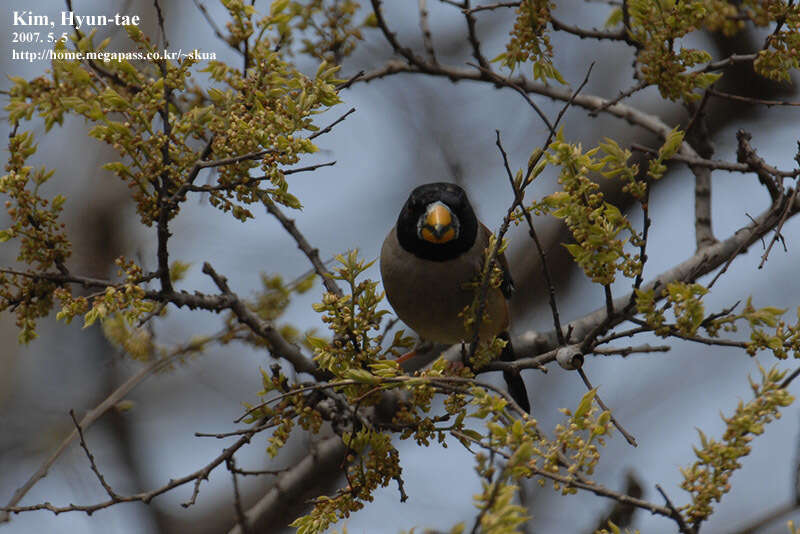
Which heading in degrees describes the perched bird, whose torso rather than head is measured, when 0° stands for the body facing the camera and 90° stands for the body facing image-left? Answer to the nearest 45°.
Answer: approximately 45°
